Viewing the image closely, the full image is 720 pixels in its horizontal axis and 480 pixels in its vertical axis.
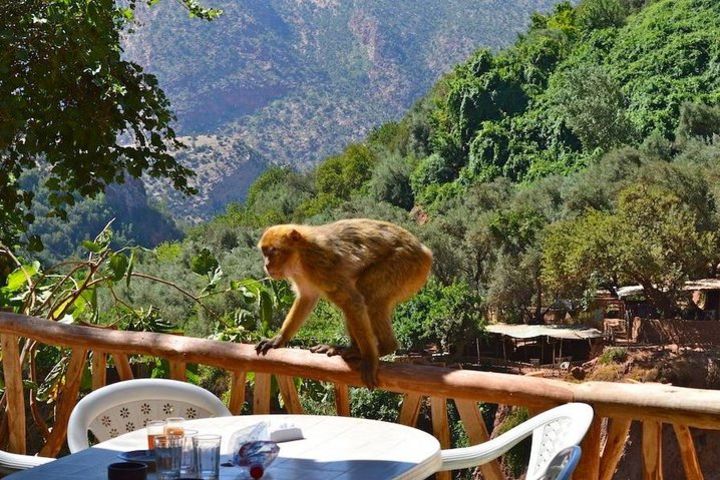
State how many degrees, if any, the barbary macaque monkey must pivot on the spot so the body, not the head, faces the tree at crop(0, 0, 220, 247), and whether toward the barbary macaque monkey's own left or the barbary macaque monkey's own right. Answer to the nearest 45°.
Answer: approximately 45° to the barbary macaque monkey's own right

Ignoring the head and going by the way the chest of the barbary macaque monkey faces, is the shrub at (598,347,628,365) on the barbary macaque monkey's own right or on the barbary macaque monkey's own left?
on the barbary macaque monkey's own right

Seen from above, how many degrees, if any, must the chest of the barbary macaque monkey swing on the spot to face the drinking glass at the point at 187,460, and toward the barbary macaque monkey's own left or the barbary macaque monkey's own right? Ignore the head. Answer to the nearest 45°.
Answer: approximately 90° to the barbary macaque monkey's own left

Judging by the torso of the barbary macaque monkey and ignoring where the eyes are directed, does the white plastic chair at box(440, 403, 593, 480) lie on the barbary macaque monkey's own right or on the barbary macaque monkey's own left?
on the barbary macaque monkey's own left

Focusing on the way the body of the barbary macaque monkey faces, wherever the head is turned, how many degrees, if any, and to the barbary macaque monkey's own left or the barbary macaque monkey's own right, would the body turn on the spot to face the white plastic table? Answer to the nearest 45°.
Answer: approximately 90° to the barbary macaque monkey's own left

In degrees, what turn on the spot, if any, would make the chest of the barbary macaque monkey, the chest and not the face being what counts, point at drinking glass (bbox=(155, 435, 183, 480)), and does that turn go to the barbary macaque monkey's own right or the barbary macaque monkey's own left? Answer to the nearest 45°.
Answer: approximately 90° to the barbary macaque monkey's own left

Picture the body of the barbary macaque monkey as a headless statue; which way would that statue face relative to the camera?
to the viewer's left

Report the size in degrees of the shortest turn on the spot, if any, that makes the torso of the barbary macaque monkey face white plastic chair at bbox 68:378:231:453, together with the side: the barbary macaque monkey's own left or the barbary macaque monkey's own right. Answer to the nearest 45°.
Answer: approximately 45° to the barbary macaque monkey's own left

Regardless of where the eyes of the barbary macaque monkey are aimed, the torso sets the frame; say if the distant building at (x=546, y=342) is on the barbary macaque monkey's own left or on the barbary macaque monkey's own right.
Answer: on the barbary macaque monkey's own right

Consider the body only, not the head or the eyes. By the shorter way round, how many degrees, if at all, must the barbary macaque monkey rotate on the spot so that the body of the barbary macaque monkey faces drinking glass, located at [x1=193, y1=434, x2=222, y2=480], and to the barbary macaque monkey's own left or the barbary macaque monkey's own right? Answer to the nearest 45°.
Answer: approximately 90° to the barbary macaque monkey's own left

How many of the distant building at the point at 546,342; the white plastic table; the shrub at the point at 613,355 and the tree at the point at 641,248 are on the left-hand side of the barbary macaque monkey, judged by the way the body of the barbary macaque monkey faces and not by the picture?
1
